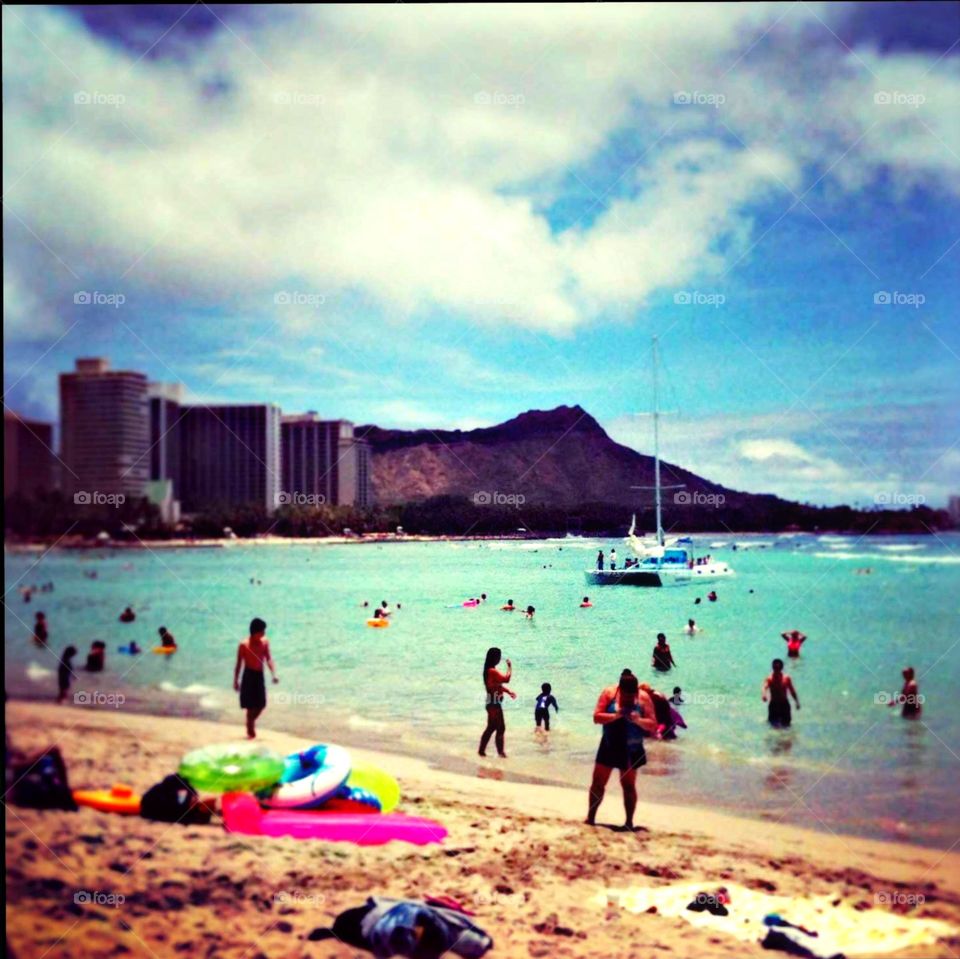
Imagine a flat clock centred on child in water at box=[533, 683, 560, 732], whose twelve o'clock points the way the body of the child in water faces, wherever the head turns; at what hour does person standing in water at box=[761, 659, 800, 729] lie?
The person standing in water is roughly at 3 o'clock from the child in water.

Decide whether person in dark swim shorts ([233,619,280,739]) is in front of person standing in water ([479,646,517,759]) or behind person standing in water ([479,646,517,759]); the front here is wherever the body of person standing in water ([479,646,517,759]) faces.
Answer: behind

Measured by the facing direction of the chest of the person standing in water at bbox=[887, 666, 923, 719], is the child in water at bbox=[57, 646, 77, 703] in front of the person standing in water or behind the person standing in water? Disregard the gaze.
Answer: in front

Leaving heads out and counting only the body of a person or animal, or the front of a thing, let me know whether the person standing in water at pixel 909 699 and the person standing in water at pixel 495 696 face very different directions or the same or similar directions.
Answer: very different directions

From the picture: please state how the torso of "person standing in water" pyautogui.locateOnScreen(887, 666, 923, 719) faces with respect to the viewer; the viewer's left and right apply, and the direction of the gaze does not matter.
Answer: facing to the left of the viewer

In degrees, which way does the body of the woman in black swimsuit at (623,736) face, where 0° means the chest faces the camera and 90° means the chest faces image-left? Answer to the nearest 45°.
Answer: approximately 0°

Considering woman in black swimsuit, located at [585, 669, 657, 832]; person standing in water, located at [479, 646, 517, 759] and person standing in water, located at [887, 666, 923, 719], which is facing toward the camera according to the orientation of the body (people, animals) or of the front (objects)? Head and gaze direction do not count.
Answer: the woman in black swimsuit

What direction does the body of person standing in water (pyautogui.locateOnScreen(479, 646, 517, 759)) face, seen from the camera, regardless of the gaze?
to the viewer's right

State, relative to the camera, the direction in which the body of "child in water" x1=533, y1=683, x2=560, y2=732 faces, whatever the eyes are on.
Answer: away from the camera

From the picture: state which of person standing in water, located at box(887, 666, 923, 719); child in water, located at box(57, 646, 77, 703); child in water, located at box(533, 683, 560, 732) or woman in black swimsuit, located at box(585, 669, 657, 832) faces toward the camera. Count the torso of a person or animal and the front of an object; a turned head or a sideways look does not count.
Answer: the woman in black swimsuit

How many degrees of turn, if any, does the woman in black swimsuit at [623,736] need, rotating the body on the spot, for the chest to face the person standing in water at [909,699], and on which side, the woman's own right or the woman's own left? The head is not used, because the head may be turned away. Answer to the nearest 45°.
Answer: approximately 90° to the woman's own left

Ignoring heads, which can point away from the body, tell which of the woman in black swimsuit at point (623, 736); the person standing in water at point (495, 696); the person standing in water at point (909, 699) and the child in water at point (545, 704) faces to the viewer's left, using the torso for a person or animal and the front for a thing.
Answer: the person standing in water at point (909, 699)
